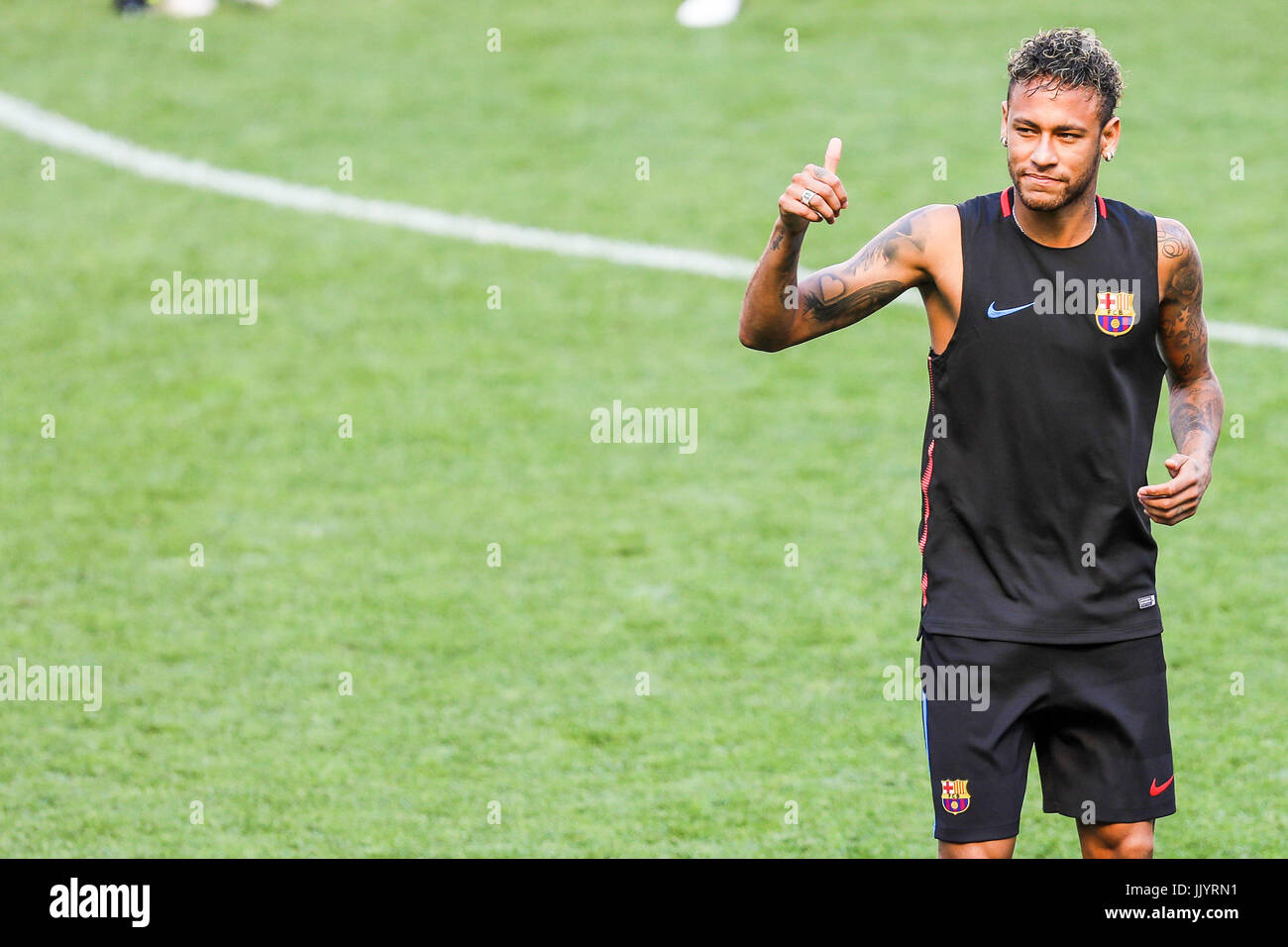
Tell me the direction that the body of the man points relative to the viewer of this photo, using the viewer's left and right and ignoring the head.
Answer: facing the viewer
